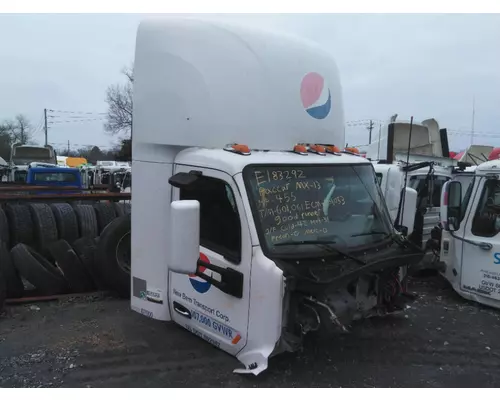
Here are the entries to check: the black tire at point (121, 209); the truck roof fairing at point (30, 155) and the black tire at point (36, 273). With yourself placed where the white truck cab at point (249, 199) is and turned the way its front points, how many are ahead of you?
0

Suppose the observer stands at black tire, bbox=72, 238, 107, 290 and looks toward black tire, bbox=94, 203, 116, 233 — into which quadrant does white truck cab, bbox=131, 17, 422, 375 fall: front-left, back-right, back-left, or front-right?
back-right

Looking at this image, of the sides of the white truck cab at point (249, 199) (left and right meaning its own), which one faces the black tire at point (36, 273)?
back

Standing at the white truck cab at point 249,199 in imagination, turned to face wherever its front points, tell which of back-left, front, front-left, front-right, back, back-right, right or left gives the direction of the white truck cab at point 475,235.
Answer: left

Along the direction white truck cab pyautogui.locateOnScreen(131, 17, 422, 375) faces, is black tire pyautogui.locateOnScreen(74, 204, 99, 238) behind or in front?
behind

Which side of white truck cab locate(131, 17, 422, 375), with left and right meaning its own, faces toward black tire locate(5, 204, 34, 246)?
back

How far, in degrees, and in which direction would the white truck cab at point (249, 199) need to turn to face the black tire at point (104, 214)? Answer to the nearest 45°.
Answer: approximately 180°

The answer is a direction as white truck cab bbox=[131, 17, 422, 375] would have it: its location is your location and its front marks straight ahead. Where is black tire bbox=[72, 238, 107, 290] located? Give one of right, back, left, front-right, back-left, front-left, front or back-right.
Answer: back

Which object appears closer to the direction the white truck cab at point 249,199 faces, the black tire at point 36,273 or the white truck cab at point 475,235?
the white truck cab

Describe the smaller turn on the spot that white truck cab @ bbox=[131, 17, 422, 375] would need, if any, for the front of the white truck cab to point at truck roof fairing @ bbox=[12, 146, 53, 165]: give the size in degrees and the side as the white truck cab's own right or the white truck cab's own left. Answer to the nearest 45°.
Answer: approximately 180°

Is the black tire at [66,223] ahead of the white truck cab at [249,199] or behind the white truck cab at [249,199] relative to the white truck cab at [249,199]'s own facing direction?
behind

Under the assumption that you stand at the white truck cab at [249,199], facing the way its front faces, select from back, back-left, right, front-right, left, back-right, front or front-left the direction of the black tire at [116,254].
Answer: back

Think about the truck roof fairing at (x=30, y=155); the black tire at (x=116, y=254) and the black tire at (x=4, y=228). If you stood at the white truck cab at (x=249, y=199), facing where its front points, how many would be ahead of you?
0

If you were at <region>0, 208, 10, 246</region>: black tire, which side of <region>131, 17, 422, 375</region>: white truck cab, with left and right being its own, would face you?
back
